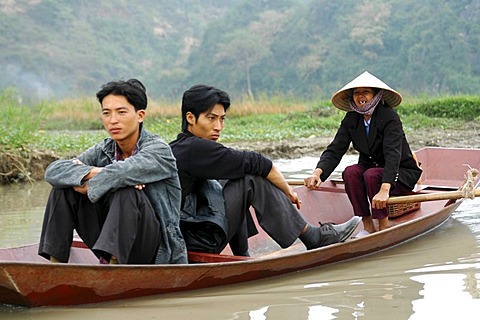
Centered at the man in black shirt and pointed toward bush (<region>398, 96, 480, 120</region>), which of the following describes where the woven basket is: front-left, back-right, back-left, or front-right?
front-right

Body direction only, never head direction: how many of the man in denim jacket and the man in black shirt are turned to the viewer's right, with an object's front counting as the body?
1

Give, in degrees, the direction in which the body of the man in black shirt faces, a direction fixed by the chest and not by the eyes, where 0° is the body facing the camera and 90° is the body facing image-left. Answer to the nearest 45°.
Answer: approximately 270°

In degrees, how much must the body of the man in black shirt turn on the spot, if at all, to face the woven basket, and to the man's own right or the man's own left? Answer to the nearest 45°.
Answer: approximately 45° to the man's own left

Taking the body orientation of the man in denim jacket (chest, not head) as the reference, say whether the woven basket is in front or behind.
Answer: behind

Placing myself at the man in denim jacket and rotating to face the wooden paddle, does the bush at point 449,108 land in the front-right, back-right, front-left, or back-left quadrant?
front-left

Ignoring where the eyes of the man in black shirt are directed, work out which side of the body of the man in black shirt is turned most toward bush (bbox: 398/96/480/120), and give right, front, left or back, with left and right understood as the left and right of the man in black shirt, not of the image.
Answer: left

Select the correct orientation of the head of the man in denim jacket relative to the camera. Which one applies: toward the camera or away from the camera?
toward the camera

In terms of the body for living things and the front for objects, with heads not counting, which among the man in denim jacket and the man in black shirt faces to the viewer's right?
the man in black shirt

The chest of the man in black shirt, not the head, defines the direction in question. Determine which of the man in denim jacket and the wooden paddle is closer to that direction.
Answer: the wooden paddle

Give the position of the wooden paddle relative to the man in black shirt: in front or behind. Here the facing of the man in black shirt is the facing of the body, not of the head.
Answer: in front

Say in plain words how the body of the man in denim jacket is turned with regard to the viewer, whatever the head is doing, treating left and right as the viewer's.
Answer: facing the viewer and to the left of the viewer
